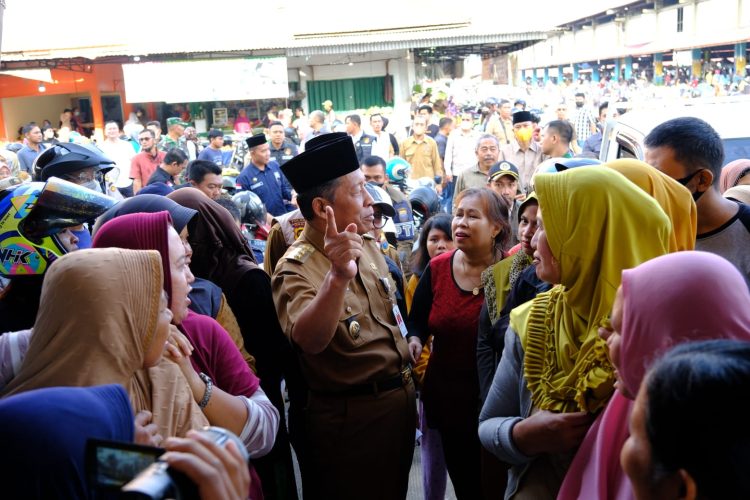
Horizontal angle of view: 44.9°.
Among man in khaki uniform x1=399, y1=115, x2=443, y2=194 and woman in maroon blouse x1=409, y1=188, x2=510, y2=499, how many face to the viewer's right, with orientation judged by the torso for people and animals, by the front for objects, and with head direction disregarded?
0

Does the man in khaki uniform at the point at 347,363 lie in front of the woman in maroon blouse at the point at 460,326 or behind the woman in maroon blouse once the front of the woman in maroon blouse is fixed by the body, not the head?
in front

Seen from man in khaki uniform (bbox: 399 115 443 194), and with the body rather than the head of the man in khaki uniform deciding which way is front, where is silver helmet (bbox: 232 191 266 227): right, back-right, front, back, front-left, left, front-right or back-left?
front

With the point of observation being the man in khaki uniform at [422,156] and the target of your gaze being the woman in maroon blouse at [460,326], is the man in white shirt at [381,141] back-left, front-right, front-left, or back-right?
back-right

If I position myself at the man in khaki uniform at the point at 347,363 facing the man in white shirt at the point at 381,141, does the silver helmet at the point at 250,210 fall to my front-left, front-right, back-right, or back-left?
front-left

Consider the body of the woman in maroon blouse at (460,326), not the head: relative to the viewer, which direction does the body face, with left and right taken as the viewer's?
facing the viewer and to the left of the viewer

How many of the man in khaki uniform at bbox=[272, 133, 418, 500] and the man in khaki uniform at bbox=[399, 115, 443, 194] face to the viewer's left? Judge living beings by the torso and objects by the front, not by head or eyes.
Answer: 0

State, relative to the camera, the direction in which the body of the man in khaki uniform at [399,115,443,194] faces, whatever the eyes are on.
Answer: toward the camera

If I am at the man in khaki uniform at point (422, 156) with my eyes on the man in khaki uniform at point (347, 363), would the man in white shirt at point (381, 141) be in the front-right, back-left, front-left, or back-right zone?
back-right

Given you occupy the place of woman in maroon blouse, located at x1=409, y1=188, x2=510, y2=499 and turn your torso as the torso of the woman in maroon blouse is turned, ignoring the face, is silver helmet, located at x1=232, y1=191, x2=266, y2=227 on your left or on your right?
on your right

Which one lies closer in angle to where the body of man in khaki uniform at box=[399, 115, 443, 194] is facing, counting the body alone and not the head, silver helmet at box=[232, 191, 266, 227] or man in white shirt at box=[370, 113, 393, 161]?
the silver helmet

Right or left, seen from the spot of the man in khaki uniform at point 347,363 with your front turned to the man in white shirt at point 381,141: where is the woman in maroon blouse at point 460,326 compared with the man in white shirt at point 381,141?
right
